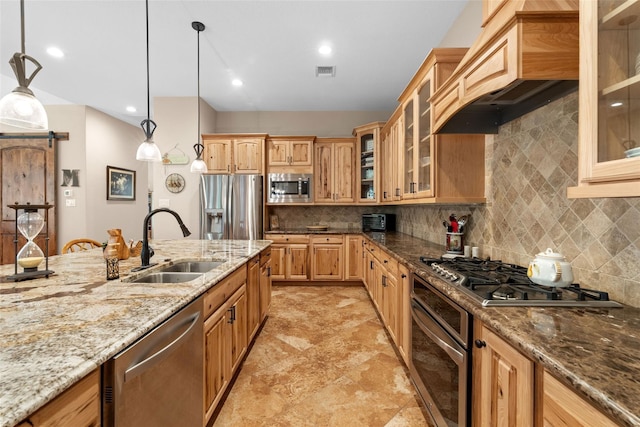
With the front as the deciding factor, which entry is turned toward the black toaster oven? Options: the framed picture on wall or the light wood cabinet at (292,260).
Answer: the framed picture on wall

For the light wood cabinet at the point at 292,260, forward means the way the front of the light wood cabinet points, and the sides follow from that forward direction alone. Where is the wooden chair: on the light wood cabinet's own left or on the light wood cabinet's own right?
on the light wood cabinet's own right

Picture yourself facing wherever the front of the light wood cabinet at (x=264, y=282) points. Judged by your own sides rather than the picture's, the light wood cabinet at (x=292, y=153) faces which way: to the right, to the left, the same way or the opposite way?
to the right

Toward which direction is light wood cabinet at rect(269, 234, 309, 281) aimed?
toward the camera

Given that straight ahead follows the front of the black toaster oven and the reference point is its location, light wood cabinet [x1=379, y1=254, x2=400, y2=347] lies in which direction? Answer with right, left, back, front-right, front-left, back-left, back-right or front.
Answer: front-left

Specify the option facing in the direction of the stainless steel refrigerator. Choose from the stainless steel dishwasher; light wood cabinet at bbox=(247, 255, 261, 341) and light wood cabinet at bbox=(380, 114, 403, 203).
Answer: light wood cabinet at bbox=(380, 114, 403, 203)

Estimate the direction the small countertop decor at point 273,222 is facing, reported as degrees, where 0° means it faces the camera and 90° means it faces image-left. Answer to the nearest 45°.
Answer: approximately 0°

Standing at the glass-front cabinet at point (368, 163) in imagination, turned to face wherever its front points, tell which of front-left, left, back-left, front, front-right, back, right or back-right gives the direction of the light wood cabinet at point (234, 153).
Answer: front-right

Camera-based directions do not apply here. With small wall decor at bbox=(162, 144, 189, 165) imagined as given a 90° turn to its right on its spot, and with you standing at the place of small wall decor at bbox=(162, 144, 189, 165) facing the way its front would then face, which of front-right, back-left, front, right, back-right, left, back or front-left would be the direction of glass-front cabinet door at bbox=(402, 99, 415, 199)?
back-left

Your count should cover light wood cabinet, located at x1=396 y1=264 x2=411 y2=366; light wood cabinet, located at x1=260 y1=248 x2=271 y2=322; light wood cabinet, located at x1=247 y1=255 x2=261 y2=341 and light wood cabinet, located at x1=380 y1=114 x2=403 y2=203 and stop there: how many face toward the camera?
0

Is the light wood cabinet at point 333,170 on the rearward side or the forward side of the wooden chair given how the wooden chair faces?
on the forward side

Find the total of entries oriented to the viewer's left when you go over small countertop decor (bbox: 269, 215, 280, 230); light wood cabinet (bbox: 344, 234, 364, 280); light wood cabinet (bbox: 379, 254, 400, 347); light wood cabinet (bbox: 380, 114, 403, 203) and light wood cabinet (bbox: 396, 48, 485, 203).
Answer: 3

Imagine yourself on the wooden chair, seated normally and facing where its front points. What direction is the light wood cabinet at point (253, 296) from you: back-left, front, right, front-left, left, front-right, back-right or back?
front

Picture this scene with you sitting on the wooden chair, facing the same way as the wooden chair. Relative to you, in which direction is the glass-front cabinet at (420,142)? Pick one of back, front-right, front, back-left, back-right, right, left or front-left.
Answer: front

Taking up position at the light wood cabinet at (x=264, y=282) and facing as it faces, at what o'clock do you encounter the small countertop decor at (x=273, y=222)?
The small countertop decor is roughly at 9 o'clock from the light wood cabinet.

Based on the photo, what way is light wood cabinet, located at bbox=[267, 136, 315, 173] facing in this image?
toward the camera

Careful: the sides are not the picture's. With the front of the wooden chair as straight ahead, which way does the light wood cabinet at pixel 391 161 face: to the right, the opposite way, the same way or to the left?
the opposite way

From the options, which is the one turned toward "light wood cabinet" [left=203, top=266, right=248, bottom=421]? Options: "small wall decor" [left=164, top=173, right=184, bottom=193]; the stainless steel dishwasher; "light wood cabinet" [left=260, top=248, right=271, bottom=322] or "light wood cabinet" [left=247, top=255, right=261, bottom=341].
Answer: the small wall decor

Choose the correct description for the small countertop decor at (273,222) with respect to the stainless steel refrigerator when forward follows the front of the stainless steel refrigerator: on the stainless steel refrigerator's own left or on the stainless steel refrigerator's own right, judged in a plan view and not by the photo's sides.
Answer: on the stainless steel refrigerator's own left
